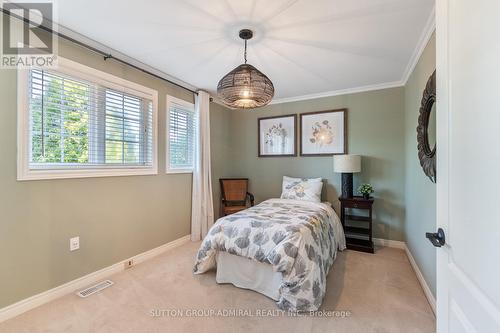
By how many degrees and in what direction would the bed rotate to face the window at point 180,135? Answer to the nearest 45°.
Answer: approximately 90° to its right

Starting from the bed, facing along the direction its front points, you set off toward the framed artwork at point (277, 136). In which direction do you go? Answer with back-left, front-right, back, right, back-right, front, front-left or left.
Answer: back-right

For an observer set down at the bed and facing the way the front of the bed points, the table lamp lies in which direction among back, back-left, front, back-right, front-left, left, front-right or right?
back

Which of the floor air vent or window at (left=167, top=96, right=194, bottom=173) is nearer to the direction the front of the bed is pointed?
the floor air vent

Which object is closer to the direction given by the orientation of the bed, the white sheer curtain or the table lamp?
the white sheer curtain

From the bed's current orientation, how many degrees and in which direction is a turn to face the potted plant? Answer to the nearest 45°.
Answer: approximately 180°

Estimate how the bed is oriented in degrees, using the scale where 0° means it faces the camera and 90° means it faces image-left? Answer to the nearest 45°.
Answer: approximately 45°

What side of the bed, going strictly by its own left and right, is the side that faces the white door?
left

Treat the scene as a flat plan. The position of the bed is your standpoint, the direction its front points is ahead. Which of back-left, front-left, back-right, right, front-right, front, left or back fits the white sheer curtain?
right

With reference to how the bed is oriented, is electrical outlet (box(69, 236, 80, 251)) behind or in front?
in front

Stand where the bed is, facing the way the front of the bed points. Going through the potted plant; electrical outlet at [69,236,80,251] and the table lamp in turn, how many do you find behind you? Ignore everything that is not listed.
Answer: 2
